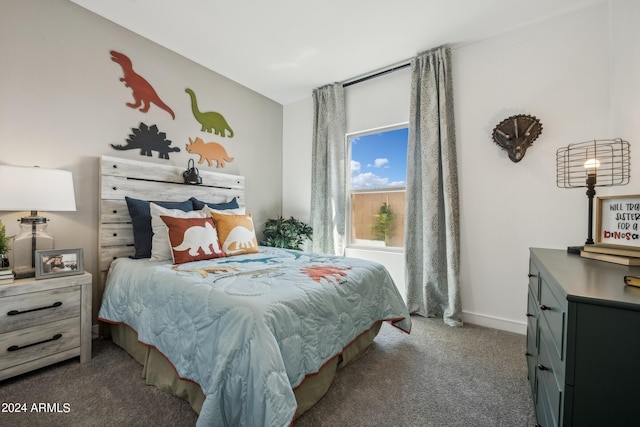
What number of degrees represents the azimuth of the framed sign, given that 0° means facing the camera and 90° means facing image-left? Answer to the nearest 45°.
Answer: approximately 45°

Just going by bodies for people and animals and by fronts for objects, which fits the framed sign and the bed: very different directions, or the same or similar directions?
very different directions

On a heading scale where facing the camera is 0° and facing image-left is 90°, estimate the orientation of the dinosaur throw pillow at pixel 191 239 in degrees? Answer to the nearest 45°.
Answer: approximately 315°

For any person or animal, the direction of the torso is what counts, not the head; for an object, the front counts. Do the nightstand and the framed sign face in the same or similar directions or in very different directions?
very different directions

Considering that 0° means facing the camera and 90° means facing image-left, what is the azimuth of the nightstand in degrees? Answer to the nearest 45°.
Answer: approximately 315°

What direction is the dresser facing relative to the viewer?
to the viewer's left

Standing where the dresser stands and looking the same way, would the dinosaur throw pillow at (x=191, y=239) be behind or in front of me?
in front

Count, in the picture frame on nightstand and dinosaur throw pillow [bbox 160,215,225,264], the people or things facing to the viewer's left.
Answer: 0
